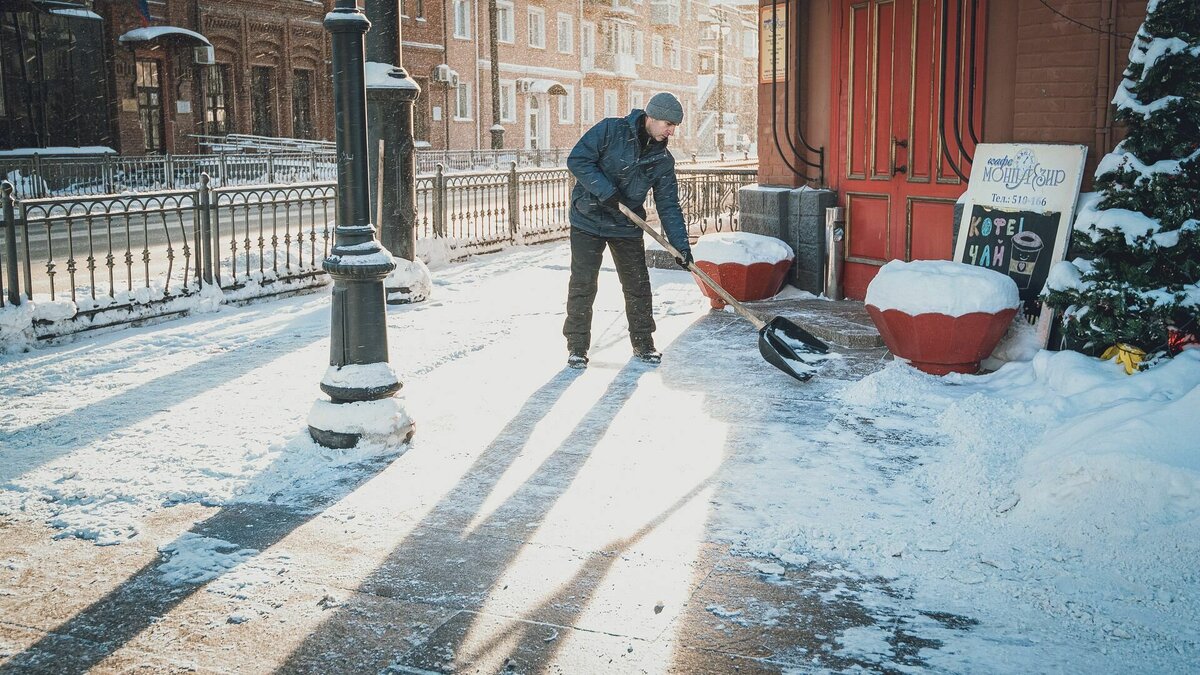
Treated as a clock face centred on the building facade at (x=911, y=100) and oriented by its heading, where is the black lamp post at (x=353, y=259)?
The black lamp post is roughly at 1 o'clock from the building facade.

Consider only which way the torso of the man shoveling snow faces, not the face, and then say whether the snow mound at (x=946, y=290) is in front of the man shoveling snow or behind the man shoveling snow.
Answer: in front

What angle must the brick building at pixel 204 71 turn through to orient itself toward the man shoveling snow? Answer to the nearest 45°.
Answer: approximately 45° to its right

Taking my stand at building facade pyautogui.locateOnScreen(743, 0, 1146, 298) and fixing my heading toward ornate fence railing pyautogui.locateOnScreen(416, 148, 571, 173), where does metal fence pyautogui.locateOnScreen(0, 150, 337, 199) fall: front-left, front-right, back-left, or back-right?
front-left

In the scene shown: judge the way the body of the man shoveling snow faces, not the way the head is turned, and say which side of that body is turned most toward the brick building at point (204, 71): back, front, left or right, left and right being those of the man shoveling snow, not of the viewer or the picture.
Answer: back

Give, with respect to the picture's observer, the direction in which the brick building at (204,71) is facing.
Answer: facing the viewer and to the right of the viewer

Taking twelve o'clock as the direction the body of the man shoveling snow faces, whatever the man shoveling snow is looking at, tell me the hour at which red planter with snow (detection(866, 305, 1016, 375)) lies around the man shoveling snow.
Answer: The red planter with snow is roughly at 11 o'clock from the man shoveling snow.

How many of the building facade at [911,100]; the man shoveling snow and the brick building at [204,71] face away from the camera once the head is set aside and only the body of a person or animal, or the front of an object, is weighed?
0

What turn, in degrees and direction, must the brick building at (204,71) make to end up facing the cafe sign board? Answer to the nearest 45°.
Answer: approximately 45° to its right
